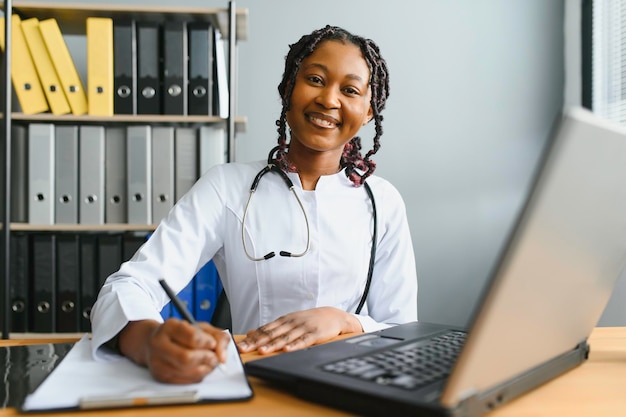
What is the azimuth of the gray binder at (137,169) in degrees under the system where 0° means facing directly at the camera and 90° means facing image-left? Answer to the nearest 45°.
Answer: approximately 0°
